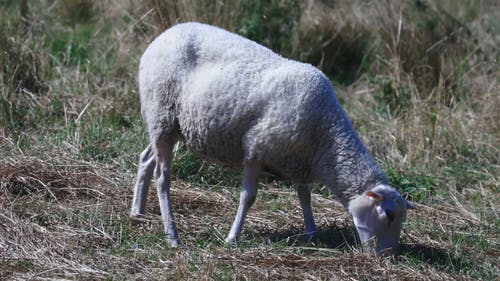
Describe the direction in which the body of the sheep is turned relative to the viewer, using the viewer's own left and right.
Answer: facing to the right of the viewer
